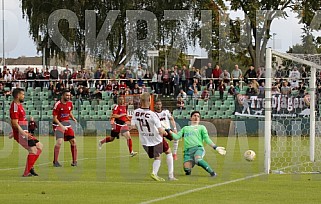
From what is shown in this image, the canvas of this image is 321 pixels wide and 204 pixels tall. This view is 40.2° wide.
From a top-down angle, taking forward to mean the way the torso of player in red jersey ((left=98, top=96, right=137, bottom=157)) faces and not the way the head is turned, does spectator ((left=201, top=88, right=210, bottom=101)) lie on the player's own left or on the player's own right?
on the player's own left

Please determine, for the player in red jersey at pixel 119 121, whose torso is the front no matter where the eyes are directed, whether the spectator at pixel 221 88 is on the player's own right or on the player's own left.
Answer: on the player's own left

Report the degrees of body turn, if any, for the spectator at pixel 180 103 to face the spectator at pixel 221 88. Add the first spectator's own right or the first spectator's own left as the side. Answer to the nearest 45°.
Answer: approximately 90° to the first spectator's own left

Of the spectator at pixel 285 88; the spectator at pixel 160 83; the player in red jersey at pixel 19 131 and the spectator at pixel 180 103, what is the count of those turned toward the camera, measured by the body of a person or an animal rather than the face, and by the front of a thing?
3

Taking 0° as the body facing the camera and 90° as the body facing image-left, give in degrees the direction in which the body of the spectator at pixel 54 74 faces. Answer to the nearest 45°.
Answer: approximately 0°

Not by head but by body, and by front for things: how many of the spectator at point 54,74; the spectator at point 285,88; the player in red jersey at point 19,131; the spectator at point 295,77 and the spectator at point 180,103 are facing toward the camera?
4
